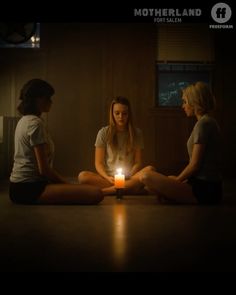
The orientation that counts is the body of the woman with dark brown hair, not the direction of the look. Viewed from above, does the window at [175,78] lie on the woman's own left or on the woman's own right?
on the woman's own left

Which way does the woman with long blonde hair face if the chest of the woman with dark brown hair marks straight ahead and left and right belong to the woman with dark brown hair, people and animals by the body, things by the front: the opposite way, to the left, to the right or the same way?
to the right

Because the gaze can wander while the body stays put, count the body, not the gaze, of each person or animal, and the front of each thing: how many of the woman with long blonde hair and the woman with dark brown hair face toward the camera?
1

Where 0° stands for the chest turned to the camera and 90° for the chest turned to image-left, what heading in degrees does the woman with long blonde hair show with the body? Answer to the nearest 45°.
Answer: approximately 0°

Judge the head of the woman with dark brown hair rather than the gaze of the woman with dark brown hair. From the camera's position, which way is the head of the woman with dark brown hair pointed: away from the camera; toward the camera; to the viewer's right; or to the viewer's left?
to the viewer's right

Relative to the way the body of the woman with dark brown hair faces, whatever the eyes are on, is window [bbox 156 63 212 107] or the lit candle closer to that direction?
the lit candle

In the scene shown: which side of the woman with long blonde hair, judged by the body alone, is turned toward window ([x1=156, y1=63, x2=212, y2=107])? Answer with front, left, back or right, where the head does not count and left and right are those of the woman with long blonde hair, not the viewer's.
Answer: back

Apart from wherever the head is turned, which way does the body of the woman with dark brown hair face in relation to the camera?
to the viewer's right

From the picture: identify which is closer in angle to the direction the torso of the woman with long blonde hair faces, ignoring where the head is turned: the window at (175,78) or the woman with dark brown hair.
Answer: the woman with dark brown hair
